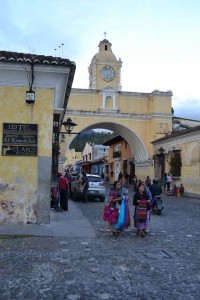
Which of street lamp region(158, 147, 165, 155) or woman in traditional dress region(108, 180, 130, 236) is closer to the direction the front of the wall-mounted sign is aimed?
the woman in traditional dress

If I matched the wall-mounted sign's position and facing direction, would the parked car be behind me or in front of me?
behind

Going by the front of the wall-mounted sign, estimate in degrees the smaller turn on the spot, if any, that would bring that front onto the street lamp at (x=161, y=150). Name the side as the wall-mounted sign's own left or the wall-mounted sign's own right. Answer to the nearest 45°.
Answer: approximately 135° to the wall-mounted sign's own left

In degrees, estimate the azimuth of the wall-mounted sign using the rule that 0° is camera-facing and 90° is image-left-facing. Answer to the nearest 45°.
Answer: approximately 0°

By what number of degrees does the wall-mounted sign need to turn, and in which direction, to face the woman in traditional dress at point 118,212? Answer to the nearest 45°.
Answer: approximately 90° to its left

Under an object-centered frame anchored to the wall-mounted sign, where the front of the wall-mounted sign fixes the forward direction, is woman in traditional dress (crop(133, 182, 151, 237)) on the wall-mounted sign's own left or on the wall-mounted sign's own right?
on the wall-mounted sign's own left

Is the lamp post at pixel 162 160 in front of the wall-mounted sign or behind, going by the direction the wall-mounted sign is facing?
behind

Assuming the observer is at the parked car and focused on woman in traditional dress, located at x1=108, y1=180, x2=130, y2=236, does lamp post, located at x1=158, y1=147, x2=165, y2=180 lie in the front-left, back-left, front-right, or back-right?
back-left
